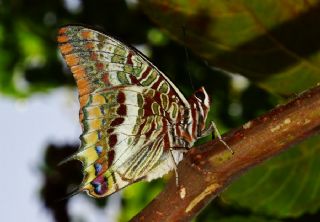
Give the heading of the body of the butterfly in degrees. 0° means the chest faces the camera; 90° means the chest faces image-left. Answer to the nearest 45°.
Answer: approximately 270°
